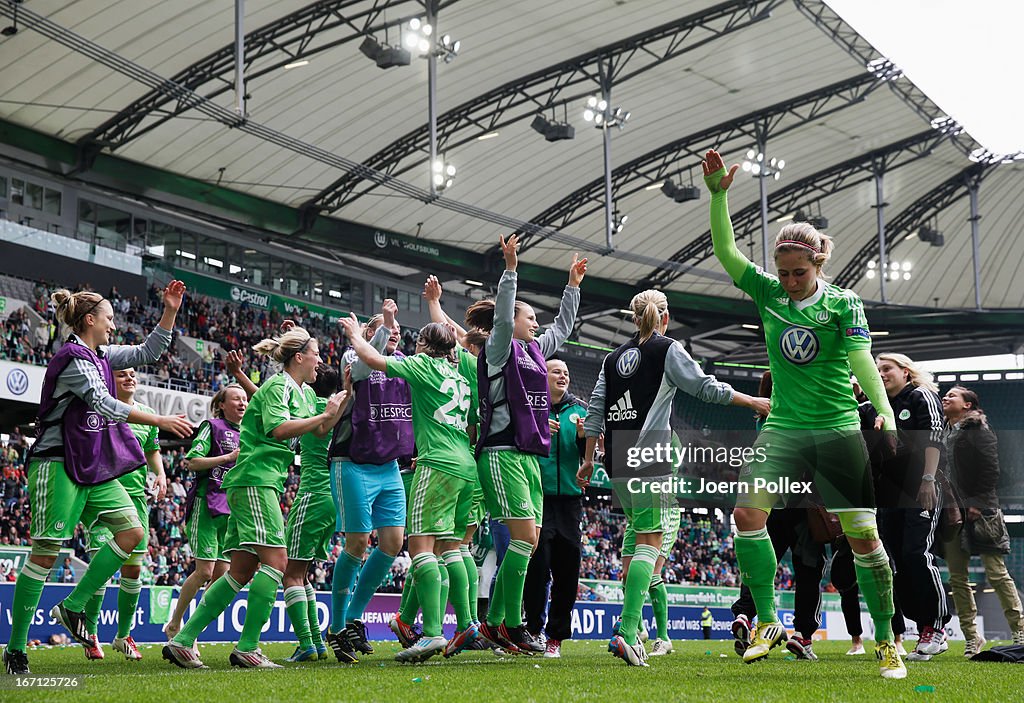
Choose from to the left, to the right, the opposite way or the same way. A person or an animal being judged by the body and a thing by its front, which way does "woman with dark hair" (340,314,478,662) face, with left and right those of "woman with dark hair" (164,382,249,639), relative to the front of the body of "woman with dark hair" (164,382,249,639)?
the opposite way

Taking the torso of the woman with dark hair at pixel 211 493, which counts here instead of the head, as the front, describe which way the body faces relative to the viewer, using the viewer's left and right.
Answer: facing the viewer and to the right of the viewer

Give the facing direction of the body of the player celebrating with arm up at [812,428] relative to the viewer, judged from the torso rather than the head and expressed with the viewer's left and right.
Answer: facing the viewer

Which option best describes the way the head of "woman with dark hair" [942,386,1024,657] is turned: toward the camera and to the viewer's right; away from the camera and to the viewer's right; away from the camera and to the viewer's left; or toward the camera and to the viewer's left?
toward the camera and to the viewer's left

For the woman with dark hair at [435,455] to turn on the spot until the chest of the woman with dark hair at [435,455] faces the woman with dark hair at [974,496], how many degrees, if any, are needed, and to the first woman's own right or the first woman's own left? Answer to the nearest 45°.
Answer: approximately 135° to the first woman's own right

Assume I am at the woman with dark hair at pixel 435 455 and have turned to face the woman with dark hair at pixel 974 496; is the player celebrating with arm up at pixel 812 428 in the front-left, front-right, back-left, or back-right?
front-right

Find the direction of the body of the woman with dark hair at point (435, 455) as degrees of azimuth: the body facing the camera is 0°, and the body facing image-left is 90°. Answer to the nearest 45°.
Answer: approximately 135°

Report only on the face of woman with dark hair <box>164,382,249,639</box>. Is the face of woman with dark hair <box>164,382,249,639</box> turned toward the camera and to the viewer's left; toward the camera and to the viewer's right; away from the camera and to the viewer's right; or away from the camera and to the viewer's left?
toward the camera and to the viewer's right

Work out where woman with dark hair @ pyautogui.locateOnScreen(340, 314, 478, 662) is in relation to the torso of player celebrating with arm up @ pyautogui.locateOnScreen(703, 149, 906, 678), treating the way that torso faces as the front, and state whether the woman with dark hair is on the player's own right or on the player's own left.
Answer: on the player's own right
